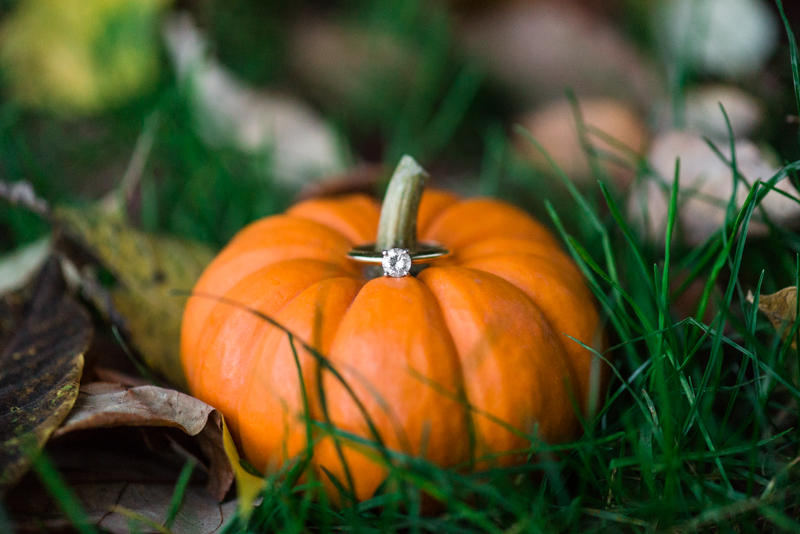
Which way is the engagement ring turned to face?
toward the camera

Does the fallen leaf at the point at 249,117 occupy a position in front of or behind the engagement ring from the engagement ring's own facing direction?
behind
